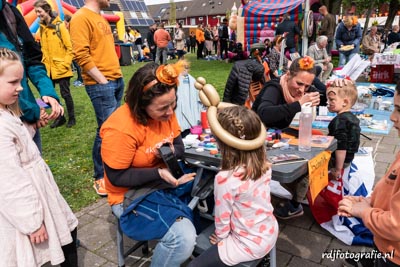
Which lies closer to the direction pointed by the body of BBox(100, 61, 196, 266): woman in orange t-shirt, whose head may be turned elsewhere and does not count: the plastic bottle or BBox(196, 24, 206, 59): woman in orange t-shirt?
the plastic bottle

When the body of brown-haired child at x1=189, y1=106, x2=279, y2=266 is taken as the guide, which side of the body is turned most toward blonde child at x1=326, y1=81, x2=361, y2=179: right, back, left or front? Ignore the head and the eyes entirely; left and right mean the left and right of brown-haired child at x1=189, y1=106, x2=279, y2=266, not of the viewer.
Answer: right

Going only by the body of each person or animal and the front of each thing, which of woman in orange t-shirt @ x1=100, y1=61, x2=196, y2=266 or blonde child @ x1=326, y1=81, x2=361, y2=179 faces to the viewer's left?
the blonde child

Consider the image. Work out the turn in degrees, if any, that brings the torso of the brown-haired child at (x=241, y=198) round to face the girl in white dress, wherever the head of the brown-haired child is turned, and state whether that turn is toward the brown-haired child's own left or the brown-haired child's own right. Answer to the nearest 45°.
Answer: approximately 45° to the brown-haired child's own left

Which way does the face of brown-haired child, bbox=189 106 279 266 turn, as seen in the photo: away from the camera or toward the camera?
away from the camera

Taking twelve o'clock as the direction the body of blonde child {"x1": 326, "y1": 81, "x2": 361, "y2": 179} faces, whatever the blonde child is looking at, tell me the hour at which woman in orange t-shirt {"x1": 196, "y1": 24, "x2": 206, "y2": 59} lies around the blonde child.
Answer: The woman in orange t-shirt is roughly at 2 o'clock from the blonde child.

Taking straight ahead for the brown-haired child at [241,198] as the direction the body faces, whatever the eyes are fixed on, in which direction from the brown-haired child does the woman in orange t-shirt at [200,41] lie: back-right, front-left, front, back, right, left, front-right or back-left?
front-right

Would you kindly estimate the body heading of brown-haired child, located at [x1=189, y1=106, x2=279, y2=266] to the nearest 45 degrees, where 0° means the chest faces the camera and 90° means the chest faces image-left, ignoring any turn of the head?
approximately 135°

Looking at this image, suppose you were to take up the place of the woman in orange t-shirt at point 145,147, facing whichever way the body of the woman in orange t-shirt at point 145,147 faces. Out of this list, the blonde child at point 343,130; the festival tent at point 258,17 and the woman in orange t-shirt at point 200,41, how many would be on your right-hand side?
0

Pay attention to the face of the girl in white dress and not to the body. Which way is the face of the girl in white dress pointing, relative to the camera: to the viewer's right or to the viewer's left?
to the viewer's right

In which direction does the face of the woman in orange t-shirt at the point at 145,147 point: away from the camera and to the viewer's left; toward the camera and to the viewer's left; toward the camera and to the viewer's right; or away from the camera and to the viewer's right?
toward the camera and to the viewer's right

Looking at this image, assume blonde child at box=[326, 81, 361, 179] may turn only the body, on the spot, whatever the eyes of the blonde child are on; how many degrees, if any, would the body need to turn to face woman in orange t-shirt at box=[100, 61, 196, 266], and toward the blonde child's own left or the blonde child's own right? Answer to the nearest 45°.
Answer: approximately 45° to the blonde child's own left

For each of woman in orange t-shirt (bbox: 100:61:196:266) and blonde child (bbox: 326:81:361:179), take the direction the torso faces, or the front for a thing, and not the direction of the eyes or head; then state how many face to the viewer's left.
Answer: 1

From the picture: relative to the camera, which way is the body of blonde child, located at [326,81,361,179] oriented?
to the viewer's left

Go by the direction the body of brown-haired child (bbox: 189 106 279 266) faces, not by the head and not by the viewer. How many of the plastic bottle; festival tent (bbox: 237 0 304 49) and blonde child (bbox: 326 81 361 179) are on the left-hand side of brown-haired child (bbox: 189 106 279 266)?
0

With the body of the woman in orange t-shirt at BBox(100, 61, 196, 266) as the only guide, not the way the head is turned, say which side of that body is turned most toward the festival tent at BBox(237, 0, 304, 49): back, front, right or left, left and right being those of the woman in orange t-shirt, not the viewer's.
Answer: left

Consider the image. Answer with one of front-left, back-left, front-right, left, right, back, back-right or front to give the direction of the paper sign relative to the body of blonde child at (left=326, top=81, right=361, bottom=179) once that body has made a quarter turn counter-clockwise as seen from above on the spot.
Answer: front

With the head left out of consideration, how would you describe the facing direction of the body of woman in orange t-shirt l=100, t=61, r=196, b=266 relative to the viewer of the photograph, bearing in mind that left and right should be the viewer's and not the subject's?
facing the viewer and to the right of the viewer
